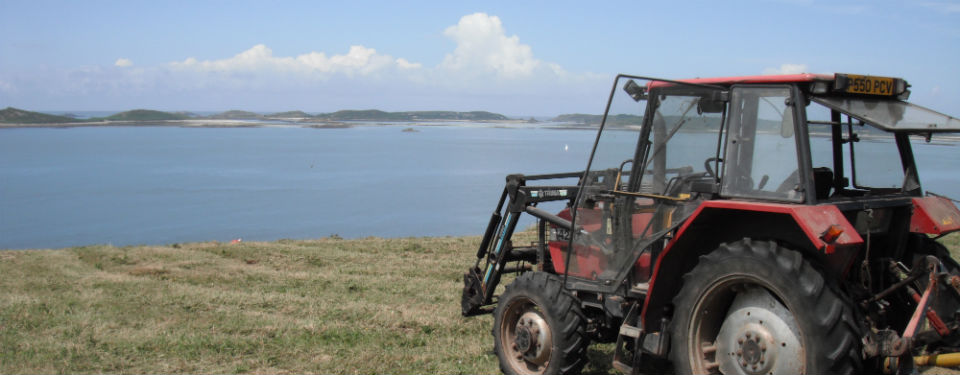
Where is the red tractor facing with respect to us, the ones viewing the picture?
facing away from the viewer and to the left of the viewer
